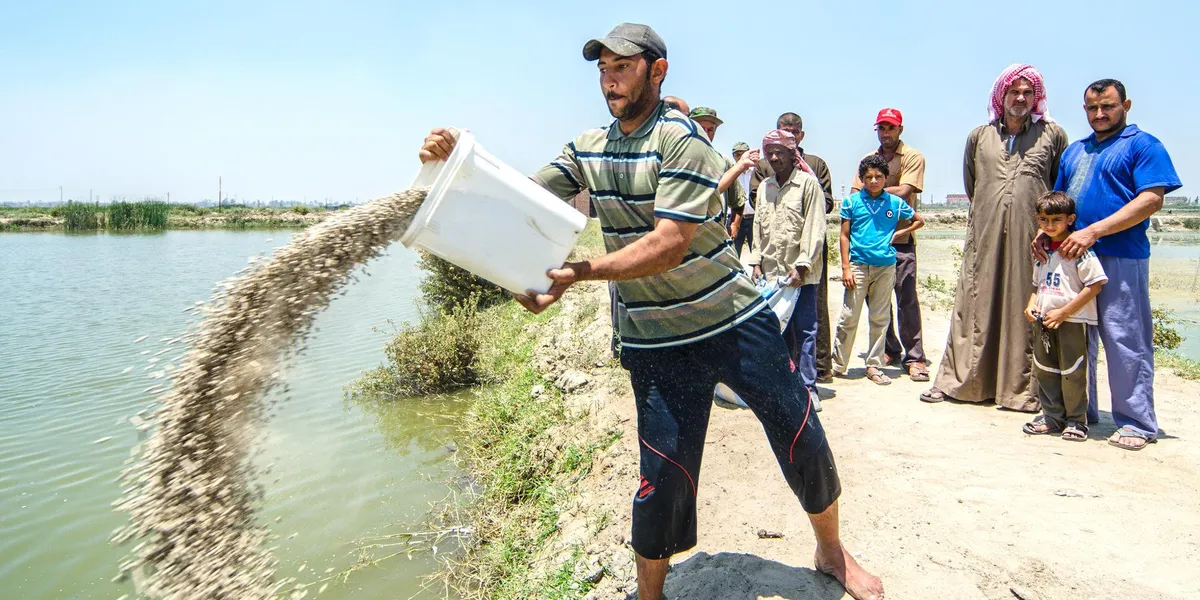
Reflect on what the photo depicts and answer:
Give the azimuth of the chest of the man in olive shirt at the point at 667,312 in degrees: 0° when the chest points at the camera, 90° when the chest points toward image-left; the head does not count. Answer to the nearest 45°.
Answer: approximately 45°

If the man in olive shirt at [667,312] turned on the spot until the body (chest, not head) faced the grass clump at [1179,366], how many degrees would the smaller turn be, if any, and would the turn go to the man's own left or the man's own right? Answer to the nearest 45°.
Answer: approximately 180°

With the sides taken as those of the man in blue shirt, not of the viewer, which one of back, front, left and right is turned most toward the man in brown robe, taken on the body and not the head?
right

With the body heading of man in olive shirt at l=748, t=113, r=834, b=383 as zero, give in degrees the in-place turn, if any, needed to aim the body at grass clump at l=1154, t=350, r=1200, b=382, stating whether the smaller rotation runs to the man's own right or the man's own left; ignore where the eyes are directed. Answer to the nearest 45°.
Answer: approximately 90° to the man's own left

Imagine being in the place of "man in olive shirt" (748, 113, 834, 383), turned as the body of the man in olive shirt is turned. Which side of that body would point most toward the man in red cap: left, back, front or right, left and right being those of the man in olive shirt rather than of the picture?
left

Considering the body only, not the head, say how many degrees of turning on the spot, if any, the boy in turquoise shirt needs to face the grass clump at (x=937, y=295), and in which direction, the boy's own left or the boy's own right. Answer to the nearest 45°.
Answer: approximately 180°

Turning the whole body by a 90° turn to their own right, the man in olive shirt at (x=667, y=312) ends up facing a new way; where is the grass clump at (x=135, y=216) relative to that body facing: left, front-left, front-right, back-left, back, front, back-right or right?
front

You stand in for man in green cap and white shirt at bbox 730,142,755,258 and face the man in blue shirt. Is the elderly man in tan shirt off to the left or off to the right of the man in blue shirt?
right

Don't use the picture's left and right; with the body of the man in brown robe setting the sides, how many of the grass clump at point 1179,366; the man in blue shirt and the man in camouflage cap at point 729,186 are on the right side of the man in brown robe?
1

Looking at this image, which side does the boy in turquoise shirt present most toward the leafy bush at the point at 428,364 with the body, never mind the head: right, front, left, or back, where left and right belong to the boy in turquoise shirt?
right
